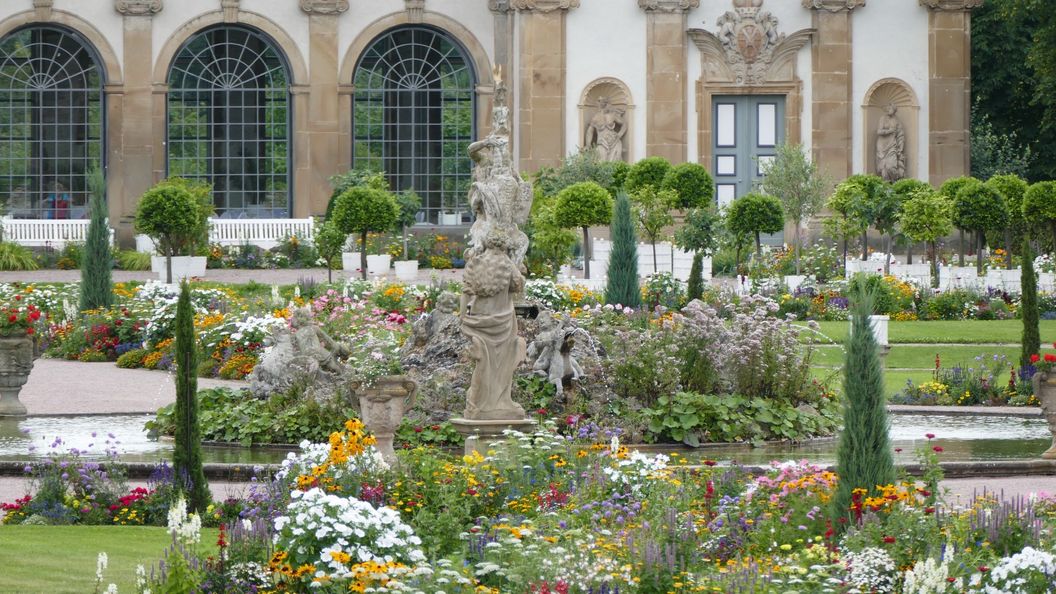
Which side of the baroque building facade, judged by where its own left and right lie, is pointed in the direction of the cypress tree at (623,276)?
front

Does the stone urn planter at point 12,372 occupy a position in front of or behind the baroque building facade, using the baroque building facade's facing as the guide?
in front

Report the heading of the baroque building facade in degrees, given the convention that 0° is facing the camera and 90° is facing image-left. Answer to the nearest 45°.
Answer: approximately 0°

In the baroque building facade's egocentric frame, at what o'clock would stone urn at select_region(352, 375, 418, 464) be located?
The stone urn is roughly at 12 o'clock from the baroque building facade.

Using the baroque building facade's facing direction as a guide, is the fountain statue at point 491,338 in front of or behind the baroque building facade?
in front
